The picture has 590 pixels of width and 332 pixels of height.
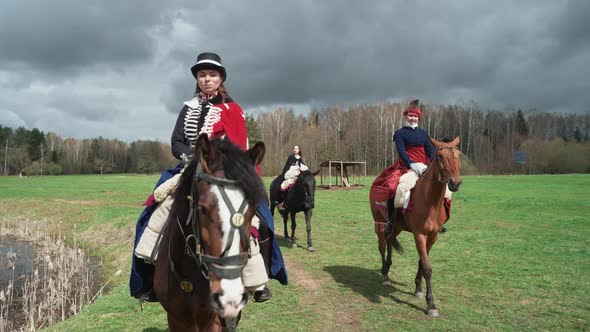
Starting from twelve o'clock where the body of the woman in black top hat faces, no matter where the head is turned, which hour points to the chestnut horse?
The chestnut horse is roughly at 8 o'clock from the woman in black top hat.

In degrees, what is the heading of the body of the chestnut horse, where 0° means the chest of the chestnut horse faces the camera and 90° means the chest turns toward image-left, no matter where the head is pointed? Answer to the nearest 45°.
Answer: approximately 315°

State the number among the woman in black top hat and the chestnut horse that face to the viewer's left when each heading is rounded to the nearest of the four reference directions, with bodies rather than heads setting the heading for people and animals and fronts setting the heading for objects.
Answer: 0

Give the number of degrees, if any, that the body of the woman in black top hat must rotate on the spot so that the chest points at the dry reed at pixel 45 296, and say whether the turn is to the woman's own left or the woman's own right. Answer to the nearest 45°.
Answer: approximately 135° to the woman's own right

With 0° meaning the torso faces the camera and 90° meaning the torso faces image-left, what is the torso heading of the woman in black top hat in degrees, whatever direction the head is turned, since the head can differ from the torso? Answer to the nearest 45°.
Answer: approximately 0°
